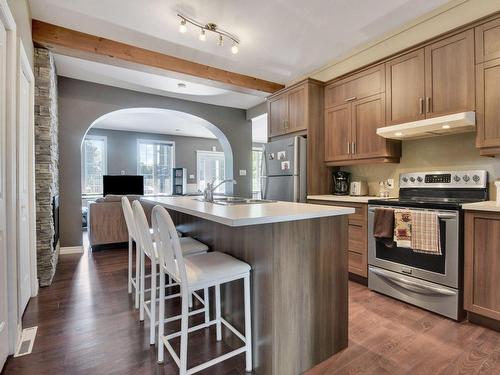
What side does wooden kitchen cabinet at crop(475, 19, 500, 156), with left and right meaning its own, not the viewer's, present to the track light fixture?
front

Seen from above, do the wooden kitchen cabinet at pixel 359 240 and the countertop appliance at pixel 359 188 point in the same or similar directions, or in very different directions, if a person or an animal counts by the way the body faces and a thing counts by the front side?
same or similar directions

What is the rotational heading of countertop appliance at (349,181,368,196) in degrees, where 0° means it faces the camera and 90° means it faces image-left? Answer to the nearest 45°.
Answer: approximately 45°

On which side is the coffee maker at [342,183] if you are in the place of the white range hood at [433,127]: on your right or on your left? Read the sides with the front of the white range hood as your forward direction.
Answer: on your right

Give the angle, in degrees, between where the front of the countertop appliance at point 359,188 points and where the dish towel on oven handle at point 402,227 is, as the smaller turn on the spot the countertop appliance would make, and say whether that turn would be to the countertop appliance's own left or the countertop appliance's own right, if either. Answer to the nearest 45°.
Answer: approximately 45° to the countertop appliance's own left

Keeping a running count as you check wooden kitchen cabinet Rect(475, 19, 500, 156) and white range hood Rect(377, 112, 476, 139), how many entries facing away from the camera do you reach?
0

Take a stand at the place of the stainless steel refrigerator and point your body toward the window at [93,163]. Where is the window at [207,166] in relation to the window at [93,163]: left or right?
right

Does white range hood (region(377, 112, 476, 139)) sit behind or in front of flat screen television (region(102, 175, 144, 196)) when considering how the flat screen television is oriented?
in front

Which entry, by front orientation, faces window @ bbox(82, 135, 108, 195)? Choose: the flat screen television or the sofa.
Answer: the sofa

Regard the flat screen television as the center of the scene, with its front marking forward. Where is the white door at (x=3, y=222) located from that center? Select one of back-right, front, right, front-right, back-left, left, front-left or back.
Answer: front

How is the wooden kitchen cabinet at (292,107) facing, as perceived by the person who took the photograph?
facing the viewer and to the left of the viewer

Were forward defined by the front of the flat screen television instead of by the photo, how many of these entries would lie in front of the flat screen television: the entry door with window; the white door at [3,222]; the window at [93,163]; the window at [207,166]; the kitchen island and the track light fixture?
3

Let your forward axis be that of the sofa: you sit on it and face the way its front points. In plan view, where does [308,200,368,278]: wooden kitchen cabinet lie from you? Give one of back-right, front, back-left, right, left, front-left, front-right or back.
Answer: back-right

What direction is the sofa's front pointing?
away from the camera

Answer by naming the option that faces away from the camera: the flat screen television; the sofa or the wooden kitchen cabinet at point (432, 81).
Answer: the sofa

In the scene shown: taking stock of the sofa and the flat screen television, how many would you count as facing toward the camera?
1

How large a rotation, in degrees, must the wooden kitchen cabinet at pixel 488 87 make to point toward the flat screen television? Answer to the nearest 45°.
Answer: approximately 45° to its right
